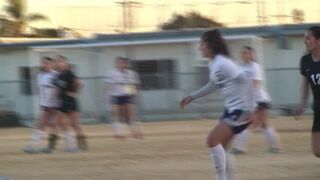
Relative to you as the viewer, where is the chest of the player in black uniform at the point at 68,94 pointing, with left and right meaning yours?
facing the viewer and to the left of the viewer

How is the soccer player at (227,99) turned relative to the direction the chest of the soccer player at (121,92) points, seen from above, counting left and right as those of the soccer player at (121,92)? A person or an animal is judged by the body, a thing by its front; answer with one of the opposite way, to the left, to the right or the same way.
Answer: to the right

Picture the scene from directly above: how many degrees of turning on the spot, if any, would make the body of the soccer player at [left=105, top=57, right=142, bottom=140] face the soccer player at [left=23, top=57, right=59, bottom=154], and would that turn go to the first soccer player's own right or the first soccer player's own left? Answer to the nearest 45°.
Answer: approximately 45° to the first soccer player's own right

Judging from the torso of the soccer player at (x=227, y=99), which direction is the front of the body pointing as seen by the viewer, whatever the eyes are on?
to the viewer's left

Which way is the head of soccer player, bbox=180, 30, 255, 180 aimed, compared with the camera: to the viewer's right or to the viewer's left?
to the viewer's left

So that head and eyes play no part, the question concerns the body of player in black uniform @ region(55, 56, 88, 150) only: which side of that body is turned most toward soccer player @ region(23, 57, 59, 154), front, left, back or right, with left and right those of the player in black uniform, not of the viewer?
front

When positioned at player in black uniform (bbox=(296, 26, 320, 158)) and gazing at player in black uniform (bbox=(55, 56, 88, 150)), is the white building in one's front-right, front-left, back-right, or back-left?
front-right

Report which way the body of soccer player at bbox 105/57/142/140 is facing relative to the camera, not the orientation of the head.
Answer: toward the camera

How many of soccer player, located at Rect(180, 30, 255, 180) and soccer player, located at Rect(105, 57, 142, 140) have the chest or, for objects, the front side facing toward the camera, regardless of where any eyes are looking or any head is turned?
1

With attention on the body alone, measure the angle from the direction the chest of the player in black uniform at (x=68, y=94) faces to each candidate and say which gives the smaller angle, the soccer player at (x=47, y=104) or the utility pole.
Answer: the soccer player

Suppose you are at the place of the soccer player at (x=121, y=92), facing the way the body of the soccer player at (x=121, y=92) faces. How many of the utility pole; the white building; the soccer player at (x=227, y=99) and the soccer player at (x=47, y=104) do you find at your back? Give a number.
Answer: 2

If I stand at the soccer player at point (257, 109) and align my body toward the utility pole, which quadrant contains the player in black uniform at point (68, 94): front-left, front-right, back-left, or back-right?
front-left

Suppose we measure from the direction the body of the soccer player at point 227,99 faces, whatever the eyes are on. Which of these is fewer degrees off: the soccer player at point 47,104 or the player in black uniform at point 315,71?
the soccer player

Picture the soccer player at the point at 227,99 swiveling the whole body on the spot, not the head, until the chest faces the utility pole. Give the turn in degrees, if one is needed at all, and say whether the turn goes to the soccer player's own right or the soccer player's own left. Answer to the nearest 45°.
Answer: approximately 90° to the soccer player's own right
